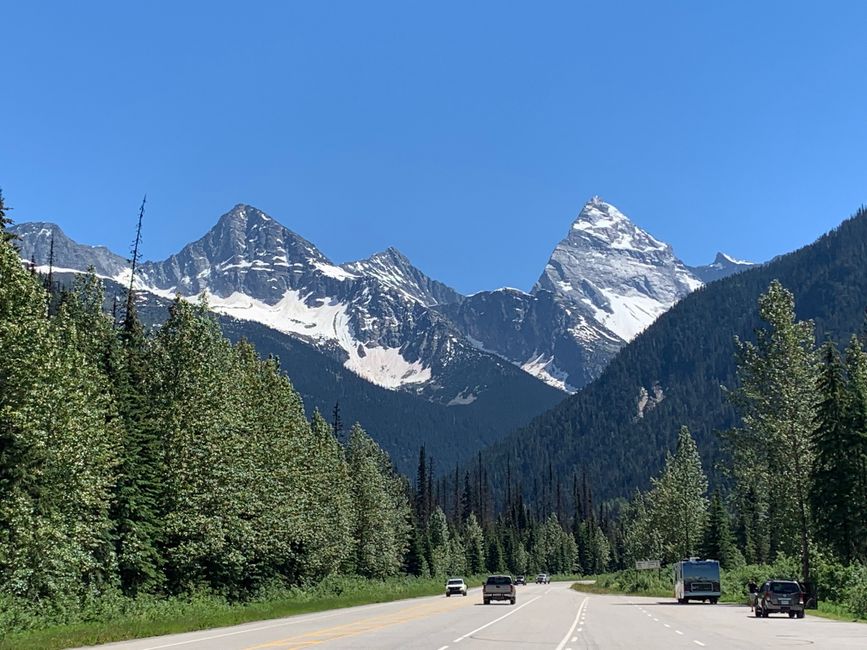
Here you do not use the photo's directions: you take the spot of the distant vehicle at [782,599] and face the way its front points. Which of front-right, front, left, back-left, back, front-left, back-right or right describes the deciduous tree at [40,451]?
back-left

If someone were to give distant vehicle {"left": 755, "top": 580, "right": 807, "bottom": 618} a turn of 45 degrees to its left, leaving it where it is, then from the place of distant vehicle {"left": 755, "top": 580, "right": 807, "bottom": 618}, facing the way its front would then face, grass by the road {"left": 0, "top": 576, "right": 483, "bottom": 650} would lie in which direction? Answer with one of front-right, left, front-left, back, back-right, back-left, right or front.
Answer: left

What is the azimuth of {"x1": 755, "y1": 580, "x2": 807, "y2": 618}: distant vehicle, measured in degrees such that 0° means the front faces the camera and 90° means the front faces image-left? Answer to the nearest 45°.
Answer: approximately 180°
